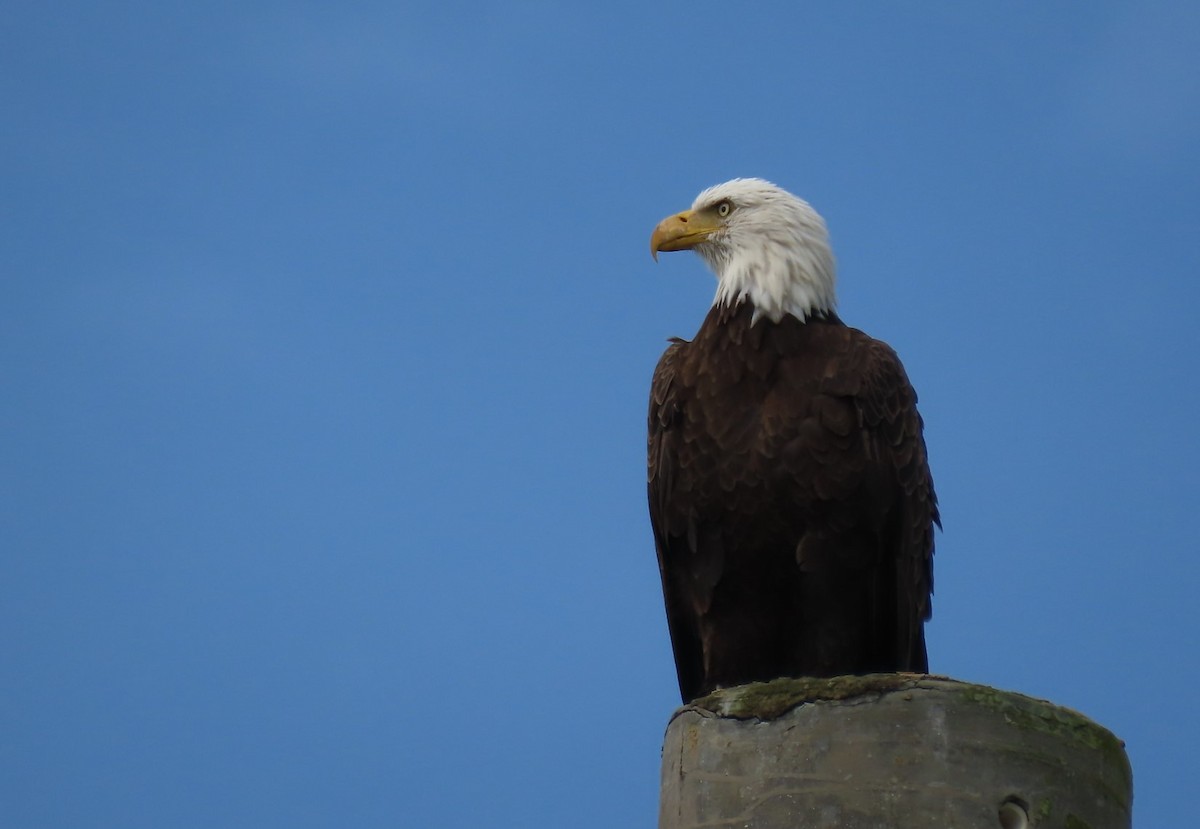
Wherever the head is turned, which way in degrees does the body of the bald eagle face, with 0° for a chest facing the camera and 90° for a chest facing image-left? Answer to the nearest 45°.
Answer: approximately 0°
